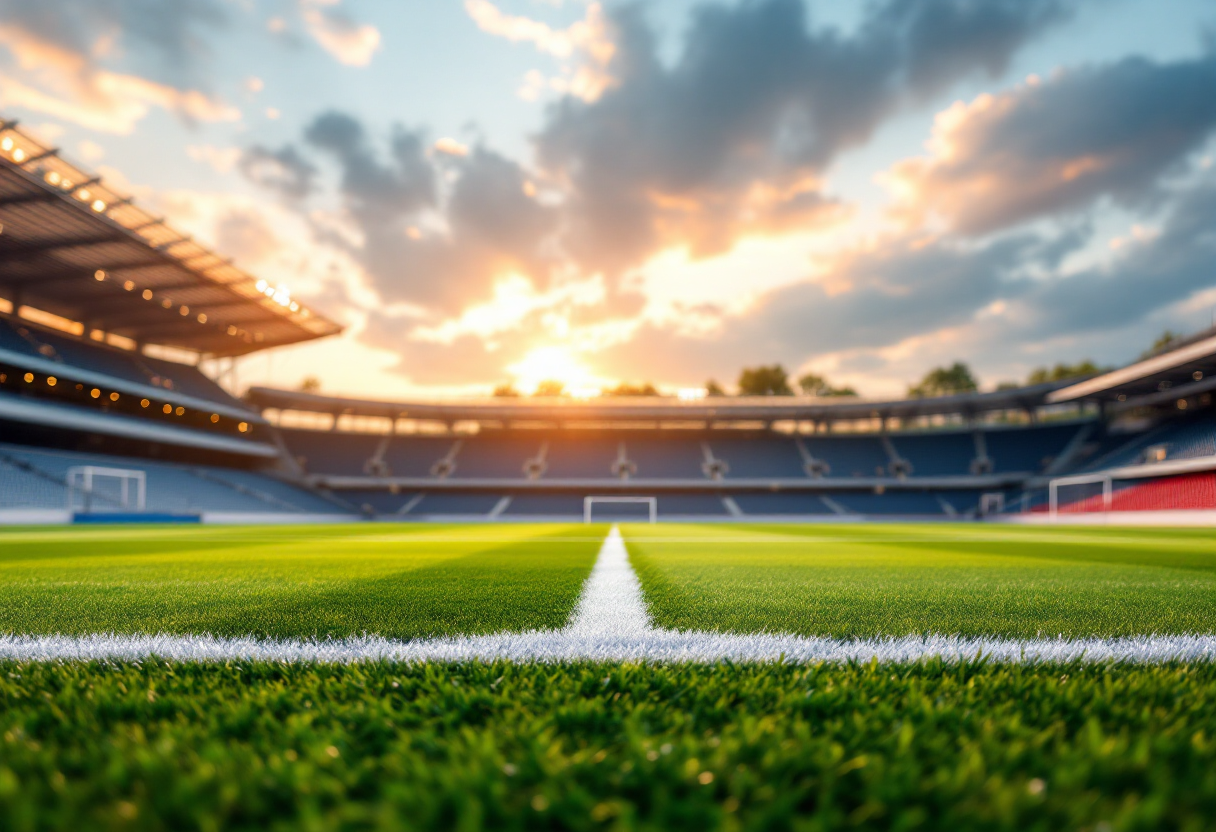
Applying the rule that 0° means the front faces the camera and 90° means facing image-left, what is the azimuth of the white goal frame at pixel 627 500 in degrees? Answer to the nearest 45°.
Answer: approximately 0°

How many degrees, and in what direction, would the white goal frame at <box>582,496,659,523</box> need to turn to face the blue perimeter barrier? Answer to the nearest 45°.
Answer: approximately 45° to its right
